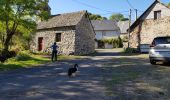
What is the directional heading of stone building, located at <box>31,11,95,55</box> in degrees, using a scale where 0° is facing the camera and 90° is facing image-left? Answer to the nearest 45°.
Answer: approximately 45°

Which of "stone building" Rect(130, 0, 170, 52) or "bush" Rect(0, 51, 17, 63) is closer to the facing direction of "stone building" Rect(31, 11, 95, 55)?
the bush

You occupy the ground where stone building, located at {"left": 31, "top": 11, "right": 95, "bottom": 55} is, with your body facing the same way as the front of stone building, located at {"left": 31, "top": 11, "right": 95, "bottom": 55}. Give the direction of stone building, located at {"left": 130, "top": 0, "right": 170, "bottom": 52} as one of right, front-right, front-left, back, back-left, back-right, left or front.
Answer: back-left

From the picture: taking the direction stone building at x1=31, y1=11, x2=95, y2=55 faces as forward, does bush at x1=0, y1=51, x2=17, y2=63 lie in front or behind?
in front
